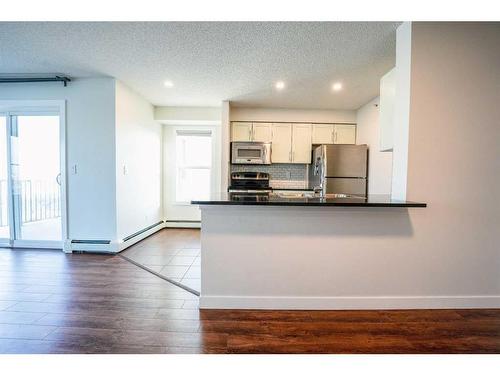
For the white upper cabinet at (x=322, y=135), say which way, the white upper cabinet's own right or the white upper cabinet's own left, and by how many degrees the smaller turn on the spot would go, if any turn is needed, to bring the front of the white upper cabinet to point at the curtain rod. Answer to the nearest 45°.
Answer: approximately 45° to the white upper cabinet's own right

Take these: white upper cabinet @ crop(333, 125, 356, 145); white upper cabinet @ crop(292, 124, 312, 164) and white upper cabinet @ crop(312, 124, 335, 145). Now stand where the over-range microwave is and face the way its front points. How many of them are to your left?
3

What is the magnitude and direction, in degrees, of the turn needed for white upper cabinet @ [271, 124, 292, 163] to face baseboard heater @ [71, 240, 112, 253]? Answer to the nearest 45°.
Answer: approximately 45° to its right

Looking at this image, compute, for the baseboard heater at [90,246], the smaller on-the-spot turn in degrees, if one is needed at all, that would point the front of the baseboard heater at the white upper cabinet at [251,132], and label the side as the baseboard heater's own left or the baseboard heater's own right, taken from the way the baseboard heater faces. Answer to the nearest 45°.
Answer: approximately 90° to the baseboard heater's own left

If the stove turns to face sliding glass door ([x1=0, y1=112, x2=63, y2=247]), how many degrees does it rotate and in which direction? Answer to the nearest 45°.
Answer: approximately 90° to its right

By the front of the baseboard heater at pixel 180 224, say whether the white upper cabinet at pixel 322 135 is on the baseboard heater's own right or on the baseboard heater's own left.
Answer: on the baseboard heater's own left

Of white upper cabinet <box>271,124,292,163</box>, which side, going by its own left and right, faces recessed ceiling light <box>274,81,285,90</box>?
front

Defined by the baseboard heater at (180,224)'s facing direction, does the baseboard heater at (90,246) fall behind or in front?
in front

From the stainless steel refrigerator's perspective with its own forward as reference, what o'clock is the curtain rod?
The curtain rod is roughly at 2 o'clock from the stainless steel refrigerator.

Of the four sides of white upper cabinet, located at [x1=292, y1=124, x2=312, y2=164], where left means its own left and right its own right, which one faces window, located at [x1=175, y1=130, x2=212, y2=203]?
right
